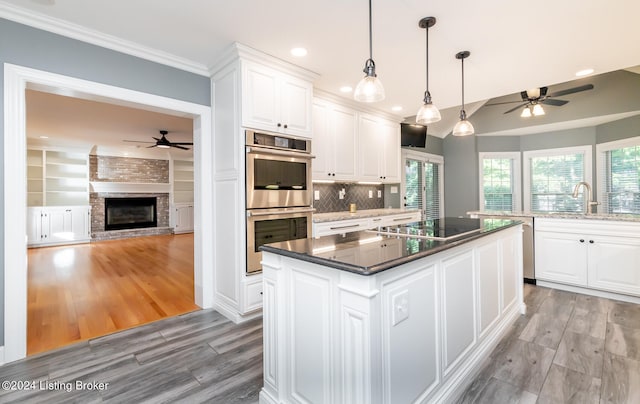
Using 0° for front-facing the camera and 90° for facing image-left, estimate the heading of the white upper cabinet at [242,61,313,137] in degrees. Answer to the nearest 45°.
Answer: approximately 315°

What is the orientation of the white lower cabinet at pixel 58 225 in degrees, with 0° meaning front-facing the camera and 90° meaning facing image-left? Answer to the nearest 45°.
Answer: approximately 0°

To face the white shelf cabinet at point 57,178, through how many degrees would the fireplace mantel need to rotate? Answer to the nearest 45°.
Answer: approximately 90° to its right

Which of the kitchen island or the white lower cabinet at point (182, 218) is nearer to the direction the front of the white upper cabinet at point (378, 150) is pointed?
the kitchen island

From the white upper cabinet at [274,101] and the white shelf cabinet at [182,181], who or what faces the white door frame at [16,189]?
the white shelf cabinet

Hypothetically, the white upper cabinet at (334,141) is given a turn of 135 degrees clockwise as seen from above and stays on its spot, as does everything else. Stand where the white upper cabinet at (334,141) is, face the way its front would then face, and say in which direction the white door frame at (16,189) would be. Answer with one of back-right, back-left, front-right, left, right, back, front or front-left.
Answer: front-left

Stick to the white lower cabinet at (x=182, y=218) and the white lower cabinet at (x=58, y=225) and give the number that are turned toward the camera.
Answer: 2

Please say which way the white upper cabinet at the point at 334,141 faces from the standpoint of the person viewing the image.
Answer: facing the viewer and to the right of the viewer

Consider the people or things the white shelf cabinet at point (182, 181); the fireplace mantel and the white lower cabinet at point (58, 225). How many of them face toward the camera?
3

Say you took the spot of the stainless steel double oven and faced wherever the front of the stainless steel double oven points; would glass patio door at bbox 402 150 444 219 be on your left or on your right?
on your left
